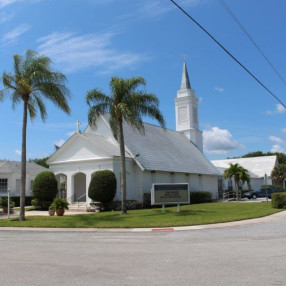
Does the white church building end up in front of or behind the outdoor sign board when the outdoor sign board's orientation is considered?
behind

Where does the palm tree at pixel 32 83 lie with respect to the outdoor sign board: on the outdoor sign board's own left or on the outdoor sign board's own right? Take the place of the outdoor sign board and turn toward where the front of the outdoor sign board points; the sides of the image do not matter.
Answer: on the outdoor sign board's own right

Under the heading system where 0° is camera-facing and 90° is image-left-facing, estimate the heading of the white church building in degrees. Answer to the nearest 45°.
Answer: approximately 45°

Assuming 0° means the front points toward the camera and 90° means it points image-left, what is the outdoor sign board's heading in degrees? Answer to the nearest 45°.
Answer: approximately 0°

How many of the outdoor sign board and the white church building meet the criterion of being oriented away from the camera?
0

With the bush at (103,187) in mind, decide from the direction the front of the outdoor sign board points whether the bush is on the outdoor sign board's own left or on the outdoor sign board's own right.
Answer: on the outdoor sign board's own right

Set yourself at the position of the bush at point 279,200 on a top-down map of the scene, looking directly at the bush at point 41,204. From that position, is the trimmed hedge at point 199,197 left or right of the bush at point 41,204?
right

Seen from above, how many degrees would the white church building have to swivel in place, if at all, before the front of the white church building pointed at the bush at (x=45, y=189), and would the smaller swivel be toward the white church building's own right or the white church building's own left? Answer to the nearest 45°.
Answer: approximately 45° to the white church building's own right

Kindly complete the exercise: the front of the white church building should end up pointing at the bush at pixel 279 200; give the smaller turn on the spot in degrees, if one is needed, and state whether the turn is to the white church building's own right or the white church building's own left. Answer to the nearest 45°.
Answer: approximately 90° to the white church building's own left
